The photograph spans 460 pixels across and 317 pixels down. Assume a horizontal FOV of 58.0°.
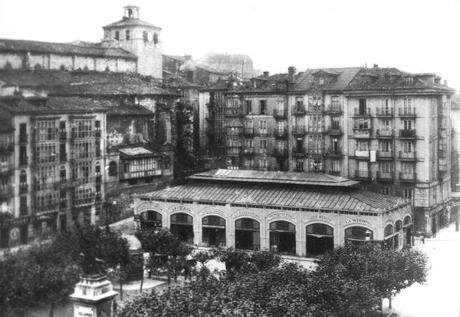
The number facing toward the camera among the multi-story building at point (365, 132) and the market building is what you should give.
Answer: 2

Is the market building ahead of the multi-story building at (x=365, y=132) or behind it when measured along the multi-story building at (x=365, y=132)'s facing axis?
ahead

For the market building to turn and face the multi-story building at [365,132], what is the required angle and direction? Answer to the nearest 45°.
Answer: approximately 135° to its left

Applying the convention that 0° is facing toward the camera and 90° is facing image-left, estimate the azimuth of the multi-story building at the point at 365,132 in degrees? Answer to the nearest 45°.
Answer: approximately 0°
